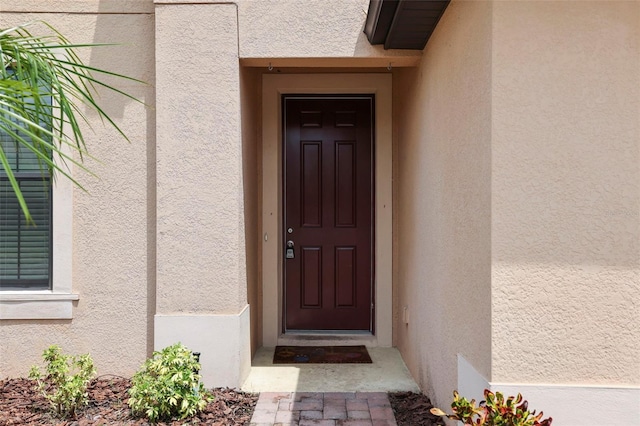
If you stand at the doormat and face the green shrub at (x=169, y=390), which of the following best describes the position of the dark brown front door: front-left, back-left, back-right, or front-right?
back-right

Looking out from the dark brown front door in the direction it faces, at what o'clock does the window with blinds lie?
The window with blinds is roughly at 2 o'clock from the dark brown front door.

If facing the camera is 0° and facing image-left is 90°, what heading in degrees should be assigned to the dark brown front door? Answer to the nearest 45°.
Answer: approximately 0°

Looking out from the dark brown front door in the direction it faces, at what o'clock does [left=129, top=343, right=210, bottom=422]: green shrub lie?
The green shrub is roughly at 1 o'clock from the dark brown front door.

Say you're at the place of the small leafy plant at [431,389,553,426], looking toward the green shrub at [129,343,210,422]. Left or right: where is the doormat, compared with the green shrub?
right

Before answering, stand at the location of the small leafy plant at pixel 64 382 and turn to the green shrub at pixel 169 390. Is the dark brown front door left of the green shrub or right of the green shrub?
left

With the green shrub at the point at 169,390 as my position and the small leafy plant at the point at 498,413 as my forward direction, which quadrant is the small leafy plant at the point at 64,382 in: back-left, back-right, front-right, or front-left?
back-right

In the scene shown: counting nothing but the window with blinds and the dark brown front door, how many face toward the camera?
2

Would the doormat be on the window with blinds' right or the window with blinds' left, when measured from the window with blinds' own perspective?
on its left

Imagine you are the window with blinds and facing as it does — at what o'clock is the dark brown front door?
The dark brown front door is roughly at 9 o'clock from the window with blinds.
